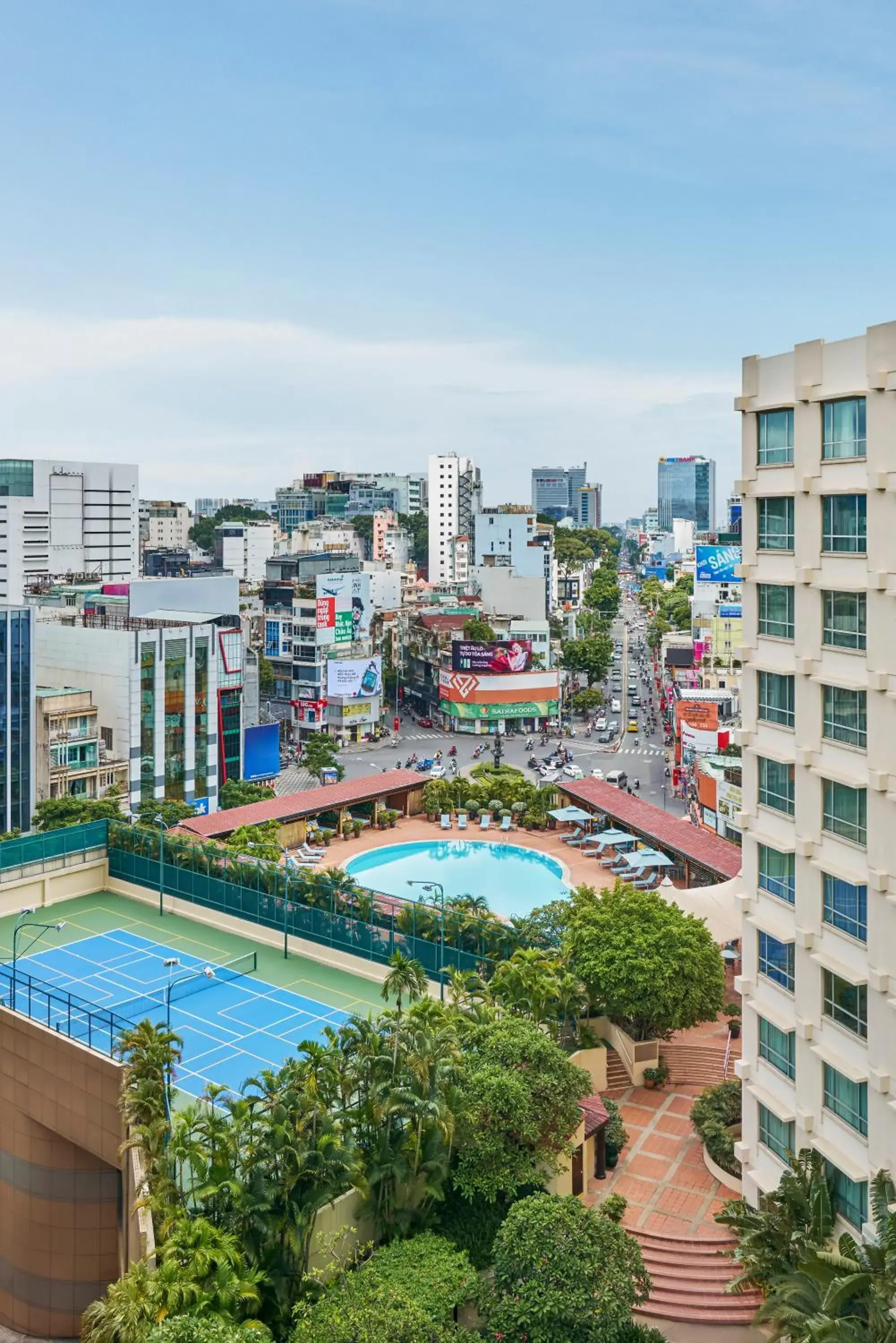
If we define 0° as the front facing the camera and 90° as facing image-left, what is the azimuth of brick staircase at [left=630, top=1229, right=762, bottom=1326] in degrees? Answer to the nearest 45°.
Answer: approximately 0°

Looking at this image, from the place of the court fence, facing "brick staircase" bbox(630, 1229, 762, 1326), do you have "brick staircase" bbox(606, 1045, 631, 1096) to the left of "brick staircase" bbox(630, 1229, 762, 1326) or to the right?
left

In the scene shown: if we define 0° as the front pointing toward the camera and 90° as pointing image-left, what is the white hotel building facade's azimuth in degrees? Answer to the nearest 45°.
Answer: approximately 45°

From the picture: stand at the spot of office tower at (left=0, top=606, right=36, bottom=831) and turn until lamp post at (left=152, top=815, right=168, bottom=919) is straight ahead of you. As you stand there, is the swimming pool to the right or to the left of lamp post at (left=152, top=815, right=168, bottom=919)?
left

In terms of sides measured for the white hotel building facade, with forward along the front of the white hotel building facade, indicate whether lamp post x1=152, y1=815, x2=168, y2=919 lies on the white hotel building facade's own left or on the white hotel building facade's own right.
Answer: on the white hotel building facade's own right

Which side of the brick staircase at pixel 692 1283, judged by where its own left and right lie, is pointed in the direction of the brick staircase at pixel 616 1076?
back
